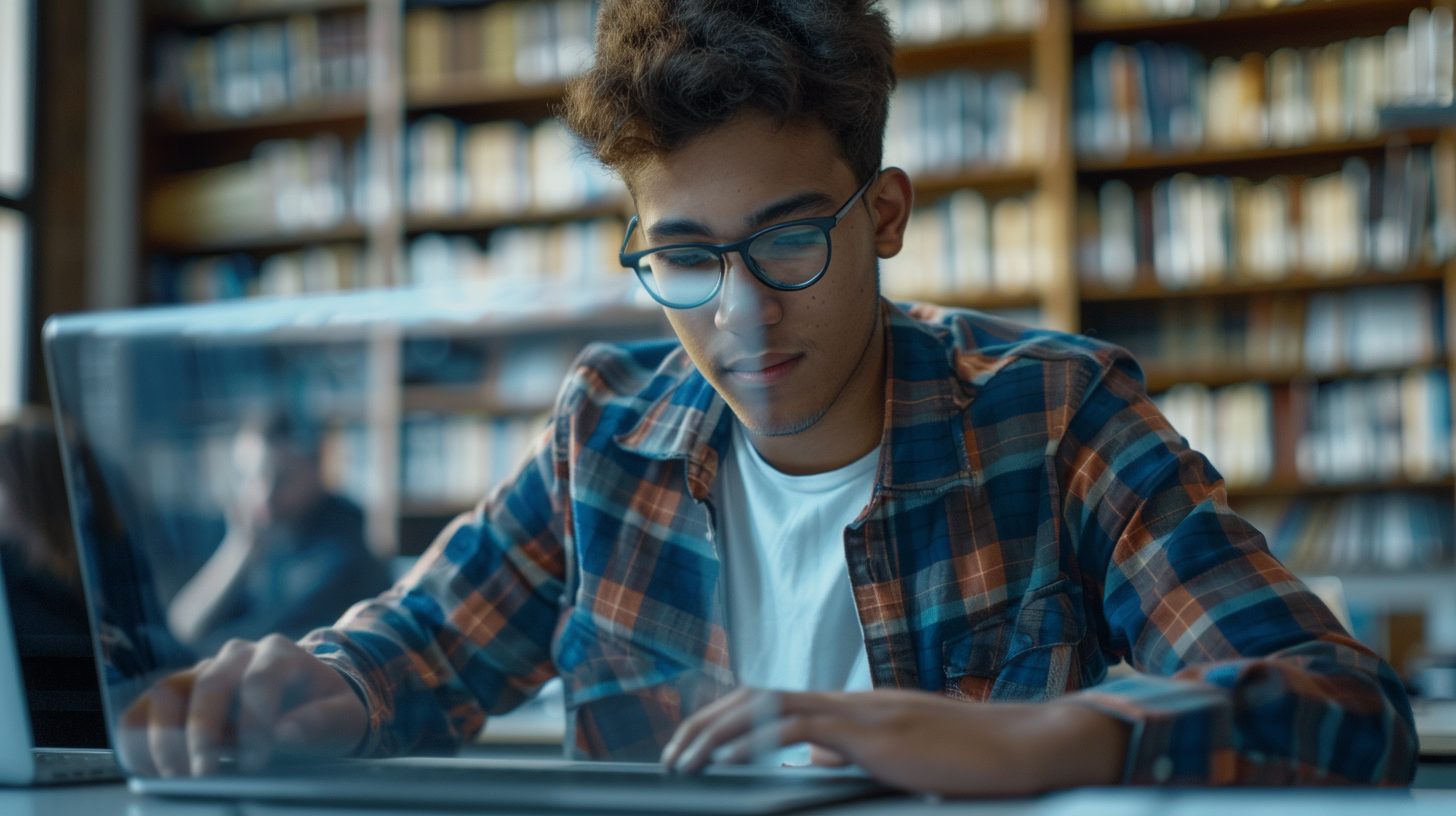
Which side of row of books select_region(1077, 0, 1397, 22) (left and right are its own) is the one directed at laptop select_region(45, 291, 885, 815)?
front

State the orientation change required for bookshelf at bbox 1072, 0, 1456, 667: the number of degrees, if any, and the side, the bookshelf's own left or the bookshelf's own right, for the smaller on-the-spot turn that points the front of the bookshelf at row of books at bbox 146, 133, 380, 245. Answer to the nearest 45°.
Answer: approximately 90° to the bookshelf's own right

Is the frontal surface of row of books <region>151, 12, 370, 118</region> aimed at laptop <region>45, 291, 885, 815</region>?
yes

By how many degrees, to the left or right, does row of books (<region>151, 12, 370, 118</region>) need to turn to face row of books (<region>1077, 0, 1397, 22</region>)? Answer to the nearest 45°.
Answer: approximately 45° to its left

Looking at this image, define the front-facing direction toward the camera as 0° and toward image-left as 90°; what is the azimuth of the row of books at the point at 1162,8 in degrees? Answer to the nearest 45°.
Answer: approximately 0°

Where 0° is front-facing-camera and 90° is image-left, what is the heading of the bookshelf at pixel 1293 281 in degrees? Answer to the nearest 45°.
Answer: approximately 0°

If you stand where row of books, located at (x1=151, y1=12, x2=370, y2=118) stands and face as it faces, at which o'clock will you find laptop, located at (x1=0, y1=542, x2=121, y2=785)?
The laptop is roughly at 12 o'clock from the row of books.

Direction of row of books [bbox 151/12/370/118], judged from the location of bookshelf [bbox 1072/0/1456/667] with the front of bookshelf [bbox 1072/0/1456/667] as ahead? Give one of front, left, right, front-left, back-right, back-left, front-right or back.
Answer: right

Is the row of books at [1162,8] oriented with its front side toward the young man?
yes

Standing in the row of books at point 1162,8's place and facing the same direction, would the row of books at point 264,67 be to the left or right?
on its right
